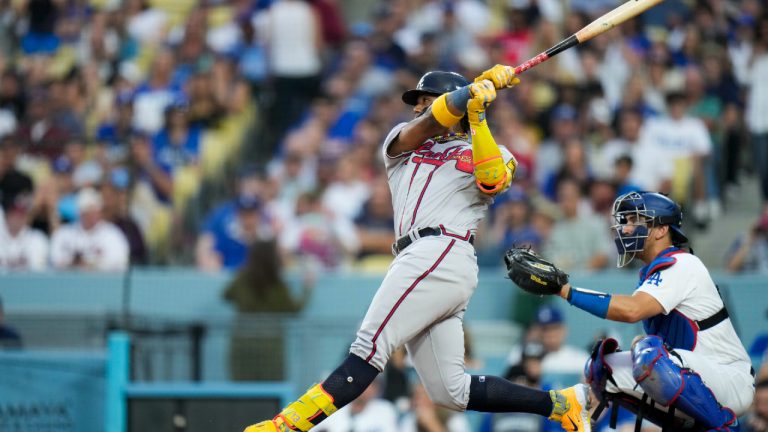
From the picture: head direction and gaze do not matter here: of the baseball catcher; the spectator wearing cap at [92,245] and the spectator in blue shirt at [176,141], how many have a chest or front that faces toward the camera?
2

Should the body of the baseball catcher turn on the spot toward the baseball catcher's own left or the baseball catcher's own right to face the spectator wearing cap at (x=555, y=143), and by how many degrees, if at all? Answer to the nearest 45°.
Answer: approximately 90° to the baseball catcher's own right

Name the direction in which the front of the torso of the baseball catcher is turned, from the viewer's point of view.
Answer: to the viewer's left

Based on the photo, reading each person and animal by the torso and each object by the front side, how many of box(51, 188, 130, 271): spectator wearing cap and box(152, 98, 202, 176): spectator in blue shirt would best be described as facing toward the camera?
2

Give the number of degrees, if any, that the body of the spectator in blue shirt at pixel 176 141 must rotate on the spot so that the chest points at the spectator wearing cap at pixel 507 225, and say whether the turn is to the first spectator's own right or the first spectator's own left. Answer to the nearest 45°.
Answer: approximately 45° to the first spectator's own left

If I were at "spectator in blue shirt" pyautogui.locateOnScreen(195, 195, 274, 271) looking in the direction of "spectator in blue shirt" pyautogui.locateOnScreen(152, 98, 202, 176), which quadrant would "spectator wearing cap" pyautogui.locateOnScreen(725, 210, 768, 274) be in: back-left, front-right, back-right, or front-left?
back-right

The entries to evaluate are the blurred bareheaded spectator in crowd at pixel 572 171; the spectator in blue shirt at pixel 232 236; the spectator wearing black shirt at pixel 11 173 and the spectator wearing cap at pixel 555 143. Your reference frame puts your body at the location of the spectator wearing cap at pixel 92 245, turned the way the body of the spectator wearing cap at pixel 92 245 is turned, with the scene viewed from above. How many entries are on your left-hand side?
3

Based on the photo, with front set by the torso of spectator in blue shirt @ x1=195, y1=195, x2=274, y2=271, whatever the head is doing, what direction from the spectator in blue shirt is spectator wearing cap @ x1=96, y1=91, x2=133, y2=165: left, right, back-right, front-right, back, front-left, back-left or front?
back

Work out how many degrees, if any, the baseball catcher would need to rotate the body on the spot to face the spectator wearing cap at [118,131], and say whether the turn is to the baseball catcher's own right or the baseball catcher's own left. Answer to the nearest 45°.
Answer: approximately 45° to the baseball catcher's own right
